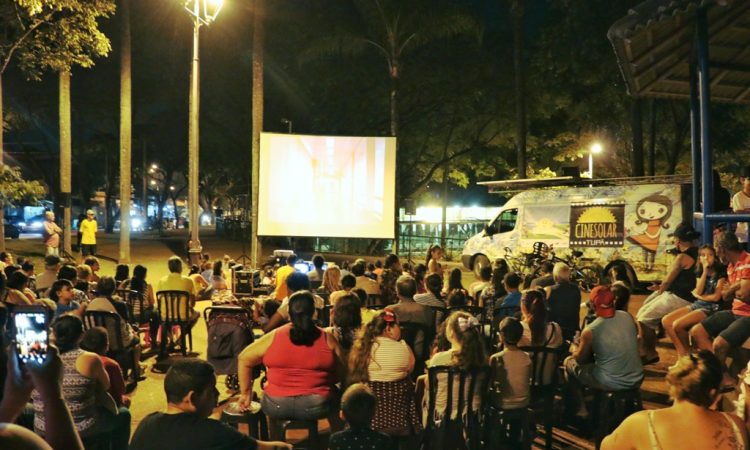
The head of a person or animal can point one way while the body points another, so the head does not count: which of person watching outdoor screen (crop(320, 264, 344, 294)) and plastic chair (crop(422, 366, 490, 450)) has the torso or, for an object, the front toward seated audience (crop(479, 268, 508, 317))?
the plastic chair

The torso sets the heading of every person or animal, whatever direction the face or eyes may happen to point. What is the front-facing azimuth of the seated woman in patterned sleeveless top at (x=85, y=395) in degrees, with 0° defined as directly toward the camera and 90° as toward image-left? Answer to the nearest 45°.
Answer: approximately 225°

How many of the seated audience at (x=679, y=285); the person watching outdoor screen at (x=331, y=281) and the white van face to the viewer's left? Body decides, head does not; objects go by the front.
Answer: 2

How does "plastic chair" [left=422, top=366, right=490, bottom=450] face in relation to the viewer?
away from the camera

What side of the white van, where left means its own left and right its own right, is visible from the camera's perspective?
left

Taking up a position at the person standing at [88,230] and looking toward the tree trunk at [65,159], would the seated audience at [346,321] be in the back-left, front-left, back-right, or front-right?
back-left

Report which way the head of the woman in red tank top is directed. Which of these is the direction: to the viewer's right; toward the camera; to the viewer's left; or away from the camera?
away from the camera

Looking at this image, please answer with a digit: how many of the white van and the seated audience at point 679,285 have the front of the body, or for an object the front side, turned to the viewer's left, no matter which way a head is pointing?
2

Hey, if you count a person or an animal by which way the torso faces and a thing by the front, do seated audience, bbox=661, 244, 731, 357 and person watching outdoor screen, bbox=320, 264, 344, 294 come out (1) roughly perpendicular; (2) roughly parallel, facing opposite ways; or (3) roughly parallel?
roughly perpendicular

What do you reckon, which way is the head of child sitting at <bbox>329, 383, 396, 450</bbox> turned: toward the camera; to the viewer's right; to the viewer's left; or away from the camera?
away from the camera

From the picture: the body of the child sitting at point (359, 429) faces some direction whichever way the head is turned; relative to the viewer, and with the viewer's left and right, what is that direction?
facing away from the viewer

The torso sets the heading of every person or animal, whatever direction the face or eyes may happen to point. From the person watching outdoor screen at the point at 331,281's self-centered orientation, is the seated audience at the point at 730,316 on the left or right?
on their right

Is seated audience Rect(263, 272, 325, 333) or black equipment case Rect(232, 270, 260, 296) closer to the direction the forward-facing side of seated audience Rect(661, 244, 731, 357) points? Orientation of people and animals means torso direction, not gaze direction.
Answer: the seated audience
